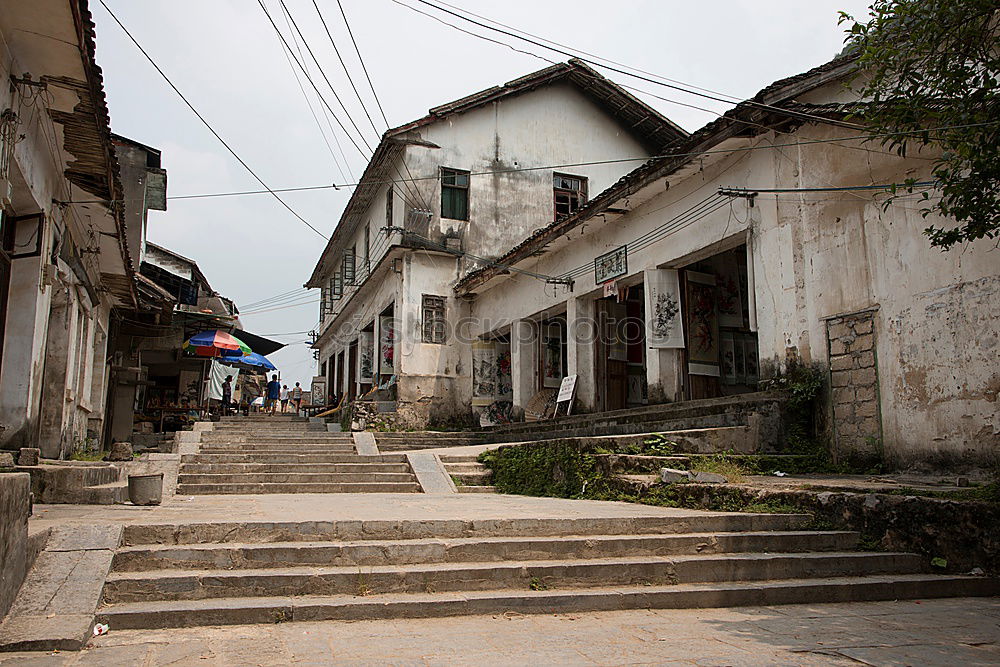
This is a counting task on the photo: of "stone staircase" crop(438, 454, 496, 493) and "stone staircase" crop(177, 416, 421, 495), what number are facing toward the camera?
2

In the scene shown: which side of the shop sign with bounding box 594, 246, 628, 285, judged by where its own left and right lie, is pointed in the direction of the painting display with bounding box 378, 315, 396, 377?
right

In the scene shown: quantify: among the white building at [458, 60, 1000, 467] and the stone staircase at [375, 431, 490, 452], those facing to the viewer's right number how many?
0

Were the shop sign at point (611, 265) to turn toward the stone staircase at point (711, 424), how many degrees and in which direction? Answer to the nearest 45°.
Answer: approximately 45° to its left

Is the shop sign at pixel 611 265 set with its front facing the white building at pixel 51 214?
yes

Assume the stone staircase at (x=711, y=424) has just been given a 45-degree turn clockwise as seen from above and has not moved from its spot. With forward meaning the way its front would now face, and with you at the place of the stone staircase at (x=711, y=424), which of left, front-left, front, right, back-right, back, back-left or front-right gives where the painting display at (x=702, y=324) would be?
right

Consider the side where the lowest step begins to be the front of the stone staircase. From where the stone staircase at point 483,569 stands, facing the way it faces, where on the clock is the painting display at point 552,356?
The painting display is roughly at 6 o'clock from the stone staircase.
